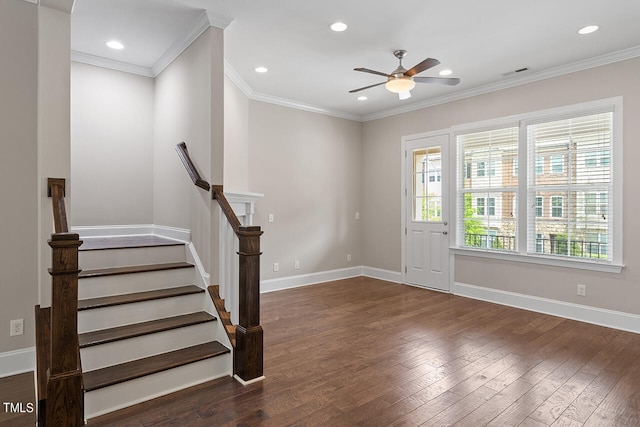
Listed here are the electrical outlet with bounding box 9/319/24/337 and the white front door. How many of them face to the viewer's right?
0

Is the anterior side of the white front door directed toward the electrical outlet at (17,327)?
yes

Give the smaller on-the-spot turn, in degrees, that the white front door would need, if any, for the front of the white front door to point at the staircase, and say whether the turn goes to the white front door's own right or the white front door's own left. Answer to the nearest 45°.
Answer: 0° — it already faces it

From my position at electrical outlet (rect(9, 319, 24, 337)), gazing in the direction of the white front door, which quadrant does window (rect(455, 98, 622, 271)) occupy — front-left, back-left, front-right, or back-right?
front-right

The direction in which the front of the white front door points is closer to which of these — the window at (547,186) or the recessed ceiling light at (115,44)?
the recessed ceiling light

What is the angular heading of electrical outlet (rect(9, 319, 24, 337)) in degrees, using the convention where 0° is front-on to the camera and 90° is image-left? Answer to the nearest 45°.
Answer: approximately 0°

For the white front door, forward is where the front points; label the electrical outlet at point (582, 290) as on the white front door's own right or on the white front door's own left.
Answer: on the white front door's own left

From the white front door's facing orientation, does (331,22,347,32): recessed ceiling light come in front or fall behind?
in front

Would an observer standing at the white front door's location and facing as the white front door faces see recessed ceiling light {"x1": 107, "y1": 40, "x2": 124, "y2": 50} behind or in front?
in front

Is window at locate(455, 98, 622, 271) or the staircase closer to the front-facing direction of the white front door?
the staircase

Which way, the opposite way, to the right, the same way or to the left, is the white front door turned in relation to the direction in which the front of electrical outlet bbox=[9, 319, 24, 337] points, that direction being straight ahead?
to the right
